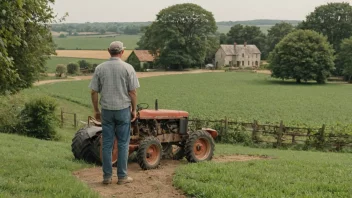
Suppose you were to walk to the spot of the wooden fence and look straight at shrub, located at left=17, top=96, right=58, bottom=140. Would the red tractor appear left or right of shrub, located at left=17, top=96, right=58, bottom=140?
left

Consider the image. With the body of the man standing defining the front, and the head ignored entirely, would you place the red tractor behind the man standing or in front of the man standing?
in front

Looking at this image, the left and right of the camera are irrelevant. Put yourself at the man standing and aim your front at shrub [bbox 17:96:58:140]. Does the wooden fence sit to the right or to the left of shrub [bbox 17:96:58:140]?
right

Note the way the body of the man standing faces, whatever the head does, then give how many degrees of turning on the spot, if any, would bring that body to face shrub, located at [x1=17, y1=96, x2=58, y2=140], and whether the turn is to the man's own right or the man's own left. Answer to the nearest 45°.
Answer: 0° — they already face it

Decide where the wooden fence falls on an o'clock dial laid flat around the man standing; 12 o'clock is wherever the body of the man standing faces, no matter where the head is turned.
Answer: The wooden fence is roughly at 1 o'clock from the man standing.

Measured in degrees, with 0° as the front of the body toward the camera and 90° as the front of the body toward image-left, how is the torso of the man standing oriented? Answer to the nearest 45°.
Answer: approximately 180°
